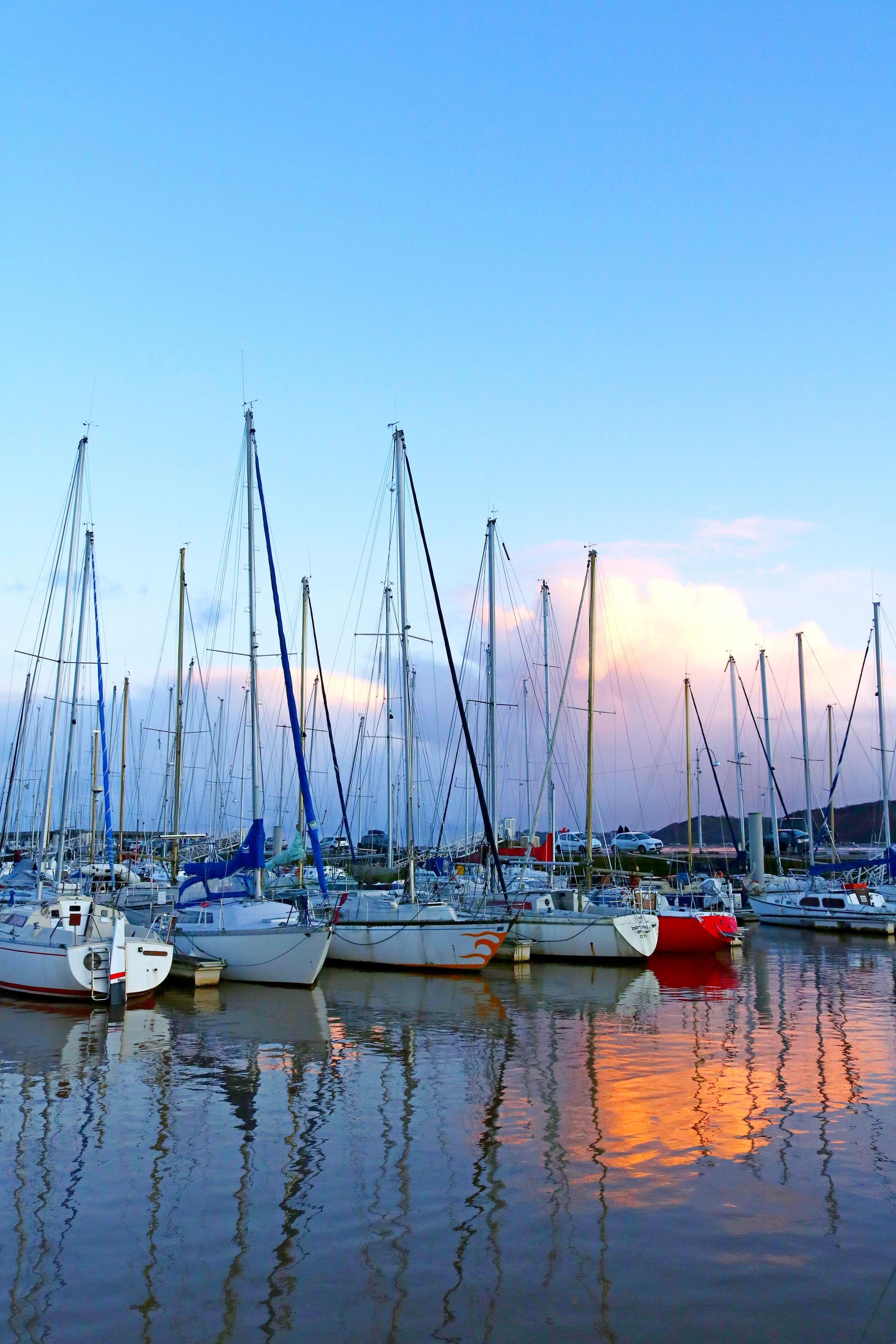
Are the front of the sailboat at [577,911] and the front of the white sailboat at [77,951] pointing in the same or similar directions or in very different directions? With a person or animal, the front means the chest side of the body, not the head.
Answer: same or similar directions

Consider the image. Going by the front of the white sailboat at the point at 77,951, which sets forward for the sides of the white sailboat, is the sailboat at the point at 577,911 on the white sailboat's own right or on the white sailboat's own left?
on the white sailboat's own right

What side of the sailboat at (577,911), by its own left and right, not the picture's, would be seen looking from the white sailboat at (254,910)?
left

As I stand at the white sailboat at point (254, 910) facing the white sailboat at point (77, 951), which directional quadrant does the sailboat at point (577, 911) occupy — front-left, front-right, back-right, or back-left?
back-left

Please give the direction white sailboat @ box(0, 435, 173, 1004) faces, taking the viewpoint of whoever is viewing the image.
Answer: facing away from the viewer and to the left of the viewer

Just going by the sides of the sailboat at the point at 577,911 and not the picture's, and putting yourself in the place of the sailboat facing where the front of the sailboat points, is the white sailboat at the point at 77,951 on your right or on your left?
on your left

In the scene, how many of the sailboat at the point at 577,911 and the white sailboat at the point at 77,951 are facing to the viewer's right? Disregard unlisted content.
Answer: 0
